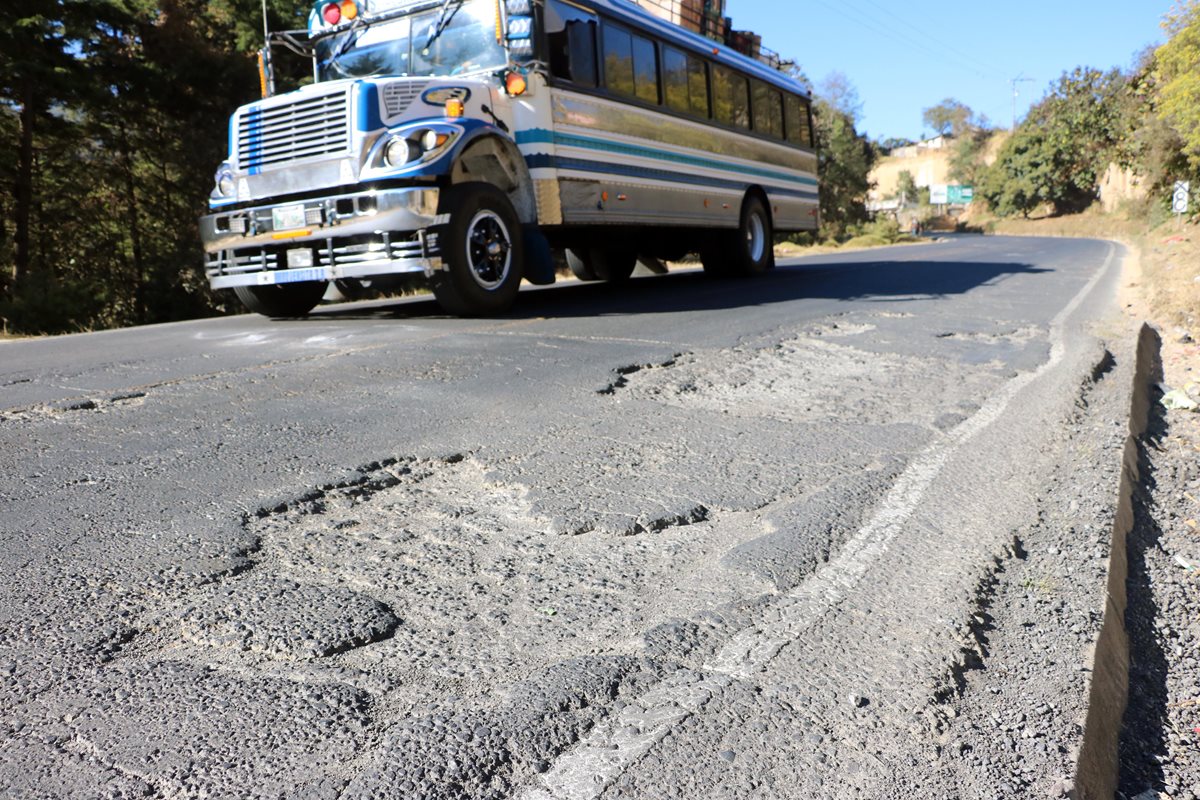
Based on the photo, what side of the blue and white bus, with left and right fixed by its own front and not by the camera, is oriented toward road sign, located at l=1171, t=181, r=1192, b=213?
back

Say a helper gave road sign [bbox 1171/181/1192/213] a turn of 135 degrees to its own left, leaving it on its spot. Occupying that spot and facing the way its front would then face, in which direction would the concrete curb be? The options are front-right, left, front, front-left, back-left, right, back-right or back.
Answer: back-right

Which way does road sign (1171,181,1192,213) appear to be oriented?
toward the camera

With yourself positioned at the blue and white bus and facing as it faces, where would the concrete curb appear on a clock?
The concrete curb is roughly at 10 o'clock from the blue and white bus.

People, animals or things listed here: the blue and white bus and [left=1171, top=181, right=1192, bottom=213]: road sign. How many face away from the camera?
0

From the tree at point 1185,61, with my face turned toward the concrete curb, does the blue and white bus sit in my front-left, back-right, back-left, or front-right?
front-right

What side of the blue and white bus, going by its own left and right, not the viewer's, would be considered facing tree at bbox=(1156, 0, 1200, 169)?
back

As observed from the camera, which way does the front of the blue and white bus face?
facing the viewer and to the left of the viewer

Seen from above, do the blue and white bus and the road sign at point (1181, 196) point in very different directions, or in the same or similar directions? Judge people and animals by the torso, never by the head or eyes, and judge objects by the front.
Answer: same or similar directions

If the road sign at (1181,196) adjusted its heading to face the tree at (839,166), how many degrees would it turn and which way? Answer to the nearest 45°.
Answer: approximately 135° to its right
